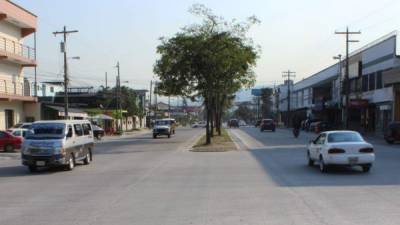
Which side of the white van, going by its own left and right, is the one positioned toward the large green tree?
back

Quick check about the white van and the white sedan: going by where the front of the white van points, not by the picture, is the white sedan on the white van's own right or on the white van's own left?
on the white van's own left

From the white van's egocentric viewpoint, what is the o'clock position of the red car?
The red car is roughly at 4 o'clock from the white van.

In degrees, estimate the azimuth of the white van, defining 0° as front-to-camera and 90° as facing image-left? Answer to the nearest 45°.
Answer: approximately 45°
